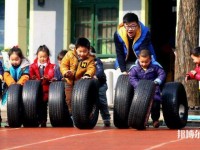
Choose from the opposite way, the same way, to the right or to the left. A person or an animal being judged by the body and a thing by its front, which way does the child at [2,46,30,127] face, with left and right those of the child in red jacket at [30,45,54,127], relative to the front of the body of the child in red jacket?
the same way

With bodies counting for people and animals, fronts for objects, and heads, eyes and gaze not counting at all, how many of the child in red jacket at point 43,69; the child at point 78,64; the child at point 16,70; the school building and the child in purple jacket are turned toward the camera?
5

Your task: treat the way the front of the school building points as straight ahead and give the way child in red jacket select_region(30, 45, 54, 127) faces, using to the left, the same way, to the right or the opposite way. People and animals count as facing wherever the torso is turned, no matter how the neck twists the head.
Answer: the same way

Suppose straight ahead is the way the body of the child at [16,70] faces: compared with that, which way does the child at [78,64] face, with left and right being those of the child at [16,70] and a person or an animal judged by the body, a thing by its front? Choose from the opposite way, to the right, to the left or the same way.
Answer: the same way

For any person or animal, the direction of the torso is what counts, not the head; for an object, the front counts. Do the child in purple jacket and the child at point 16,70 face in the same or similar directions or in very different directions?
same or similar directions

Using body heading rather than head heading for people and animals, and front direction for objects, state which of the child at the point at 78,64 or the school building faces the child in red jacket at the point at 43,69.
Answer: the school building

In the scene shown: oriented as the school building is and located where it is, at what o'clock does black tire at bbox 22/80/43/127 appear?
The black tire is roughly at 12 o'clock from the school building.

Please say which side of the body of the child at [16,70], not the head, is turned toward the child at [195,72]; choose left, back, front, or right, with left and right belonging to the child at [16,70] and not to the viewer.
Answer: left

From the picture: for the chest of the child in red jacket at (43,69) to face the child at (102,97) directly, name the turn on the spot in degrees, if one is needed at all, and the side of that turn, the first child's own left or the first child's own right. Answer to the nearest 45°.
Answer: approximately 90° to the first child's own left

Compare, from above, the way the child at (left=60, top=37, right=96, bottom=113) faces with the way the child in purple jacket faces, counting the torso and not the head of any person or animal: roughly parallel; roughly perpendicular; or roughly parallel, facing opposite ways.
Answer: roughly parallel

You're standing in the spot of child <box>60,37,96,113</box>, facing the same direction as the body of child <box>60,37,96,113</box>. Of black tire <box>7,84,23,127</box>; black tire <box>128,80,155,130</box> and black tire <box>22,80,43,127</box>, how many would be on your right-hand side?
2

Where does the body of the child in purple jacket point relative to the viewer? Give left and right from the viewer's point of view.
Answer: facing the viewer

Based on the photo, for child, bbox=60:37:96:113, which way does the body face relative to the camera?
toward the camera

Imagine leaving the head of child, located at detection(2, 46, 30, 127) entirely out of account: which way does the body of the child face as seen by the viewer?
toward the camera

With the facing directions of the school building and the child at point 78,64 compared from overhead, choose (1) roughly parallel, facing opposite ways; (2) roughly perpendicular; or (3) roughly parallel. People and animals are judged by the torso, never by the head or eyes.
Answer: roughly parallel

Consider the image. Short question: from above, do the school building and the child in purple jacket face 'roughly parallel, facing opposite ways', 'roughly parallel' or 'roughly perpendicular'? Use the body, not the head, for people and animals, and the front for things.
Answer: roughly parallel

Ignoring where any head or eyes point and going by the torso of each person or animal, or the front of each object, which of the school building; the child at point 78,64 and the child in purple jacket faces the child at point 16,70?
the school building
